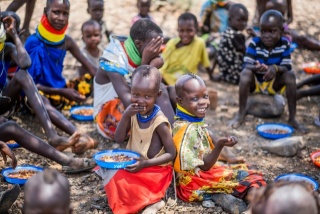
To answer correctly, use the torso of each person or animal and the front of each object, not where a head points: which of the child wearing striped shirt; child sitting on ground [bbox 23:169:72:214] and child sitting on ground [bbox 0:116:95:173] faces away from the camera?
child sitting on ground [bbox 23:169:72:214]

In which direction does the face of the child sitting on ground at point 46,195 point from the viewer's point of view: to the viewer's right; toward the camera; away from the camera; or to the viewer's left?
away from the camera

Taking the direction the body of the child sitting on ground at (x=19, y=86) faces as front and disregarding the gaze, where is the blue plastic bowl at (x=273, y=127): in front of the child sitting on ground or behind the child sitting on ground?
in front

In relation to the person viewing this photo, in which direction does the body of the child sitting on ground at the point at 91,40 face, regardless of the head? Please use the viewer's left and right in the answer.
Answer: facing the viewer

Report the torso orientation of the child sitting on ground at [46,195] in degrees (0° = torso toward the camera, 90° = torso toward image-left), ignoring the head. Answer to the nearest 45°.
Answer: approximately 180°

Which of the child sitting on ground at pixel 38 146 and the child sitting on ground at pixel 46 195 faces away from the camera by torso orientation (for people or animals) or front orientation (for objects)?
the child sitting on ground at pixel 46 195

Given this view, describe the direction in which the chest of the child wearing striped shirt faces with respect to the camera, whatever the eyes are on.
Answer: toward the camera

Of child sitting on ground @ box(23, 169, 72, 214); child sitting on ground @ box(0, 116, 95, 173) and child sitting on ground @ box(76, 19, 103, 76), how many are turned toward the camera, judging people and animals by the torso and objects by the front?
1

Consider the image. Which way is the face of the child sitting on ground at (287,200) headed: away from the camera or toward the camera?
away from the camera

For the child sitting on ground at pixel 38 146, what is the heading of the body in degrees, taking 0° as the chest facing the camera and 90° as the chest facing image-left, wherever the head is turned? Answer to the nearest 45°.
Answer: approximately 270°

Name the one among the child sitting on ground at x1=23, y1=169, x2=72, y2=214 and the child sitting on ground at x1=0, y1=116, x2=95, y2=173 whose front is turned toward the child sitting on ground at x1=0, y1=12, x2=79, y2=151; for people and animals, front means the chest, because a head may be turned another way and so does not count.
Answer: the child sitting on ground at x1=23, y1=169, x2=72, y2=214

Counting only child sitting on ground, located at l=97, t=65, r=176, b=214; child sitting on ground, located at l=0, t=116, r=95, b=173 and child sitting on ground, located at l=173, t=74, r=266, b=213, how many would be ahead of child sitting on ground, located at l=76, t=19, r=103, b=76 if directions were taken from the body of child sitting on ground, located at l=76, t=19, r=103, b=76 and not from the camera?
3

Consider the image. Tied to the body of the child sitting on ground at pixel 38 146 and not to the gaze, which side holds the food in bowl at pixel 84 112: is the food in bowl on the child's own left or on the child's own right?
on the child's own left

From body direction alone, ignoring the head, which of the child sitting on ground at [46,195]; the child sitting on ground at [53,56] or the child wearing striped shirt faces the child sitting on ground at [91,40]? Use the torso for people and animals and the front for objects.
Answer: the child sitting on ground at [46,195]
